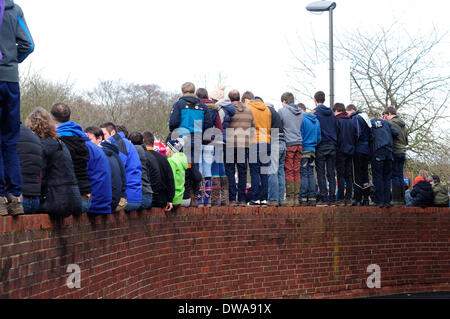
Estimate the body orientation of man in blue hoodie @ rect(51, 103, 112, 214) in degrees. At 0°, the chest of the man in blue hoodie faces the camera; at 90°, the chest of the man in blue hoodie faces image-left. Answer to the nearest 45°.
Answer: approximately 135°

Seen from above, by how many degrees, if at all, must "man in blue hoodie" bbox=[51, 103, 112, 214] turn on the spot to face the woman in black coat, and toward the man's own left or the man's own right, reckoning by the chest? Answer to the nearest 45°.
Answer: approximately 135° to the man's own left

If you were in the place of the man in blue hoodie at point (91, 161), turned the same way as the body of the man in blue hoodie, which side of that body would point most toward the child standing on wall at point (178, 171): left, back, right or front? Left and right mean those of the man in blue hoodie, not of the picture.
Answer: right

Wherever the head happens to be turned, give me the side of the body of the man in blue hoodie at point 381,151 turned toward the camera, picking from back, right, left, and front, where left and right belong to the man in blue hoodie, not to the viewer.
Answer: back

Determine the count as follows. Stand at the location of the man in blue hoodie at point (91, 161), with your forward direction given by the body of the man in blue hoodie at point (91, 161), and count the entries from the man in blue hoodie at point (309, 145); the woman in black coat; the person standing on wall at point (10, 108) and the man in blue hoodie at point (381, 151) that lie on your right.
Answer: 2

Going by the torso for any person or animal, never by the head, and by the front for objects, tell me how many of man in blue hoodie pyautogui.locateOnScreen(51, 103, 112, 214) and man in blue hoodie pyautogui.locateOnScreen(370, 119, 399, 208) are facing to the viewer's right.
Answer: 0

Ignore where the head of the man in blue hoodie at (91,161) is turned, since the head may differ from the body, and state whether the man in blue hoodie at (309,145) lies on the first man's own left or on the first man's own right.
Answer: on the first man's own right

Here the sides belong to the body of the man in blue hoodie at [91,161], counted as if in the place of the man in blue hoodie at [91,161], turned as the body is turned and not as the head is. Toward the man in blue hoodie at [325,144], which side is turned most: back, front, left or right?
right
